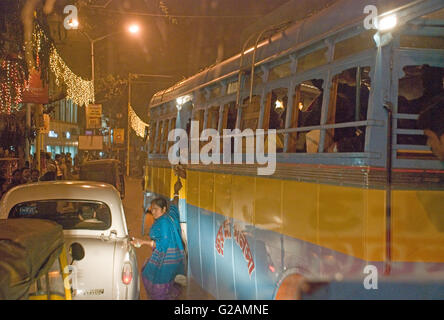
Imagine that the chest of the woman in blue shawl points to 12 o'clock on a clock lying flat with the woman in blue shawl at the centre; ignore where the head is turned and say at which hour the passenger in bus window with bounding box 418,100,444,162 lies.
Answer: The passenger in bus window is roughly at 8 o'clock from the woman in blue shawl.

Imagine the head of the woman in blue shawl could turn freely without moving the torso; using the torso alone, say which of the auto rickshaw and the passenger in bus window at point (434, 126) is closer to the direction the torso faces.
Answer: the auto rickshaw

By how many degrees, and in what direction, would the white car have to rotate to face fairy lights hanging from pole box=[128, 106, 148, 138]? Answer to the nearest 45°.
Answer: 0° — it already faces it

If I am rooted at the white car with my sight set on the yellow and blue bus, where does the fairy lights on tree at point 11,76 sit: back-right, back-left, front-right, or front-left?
back-left

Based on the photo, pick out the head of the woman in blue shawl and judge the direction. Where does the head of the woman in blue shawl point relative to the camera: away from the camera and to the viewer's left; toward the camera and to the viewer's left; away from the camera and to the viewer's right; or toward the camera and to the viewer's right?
toward the camera and to the viewer's left

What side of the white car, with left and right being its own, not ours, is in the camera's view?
back

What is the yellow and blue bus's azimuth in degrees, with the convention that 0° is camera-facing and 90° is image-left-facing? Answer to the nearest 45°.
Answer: approximately 135°

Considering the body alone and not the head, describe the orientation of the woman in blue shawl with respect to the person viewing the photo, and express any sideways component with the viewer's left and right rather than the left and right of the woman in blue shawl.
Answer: facing to the left of the viewer

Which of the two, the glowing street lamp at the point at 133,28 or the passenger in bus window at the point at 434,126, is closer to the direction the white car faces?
the glowing street lamp

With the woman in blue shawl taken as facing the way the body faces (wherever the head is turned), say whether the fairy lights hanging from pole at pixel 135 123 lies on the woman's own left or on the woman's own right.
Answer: on the woman's own right

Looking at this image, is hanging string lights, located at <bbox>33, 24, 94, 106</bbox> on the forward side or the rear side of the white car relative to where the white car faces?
on the forward side
